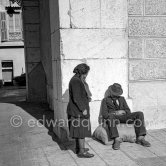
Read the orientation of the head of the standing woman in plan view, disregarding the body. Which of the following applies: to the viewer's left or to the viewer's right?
to the viewer's right

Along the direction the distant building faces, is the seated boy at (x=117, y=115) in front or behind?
in front

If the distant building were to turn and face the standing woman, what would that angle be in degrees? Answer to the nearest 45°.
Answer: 0° — it already faces them

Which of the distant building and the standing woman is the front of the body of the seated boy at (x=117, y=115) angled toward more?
the standing woman

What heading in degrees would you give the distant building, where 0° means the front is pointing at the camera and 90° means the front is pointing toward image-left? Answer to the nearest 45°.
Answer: approximately 0°

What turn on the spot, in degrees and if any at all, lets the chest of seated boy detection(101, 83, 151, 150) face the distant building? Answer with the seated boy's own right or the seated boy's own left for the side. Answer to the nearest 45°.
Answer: approximately 180°

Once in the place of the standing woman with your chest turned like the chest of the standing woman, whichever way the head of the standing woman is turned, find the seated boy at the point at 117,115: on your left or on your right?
on your left

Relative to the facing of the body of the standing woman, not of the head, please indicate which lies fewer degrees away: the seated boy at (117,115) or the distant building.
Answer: the seated boy

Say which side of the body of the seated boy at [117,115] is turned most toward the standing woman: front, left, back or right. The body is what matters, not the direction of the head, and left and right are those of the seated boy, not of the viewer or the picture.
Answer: right

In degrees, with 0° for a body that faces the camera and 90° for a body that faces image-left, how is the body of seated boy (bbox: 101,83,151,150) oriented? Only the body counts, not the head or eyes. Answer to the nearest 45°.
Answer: approximately 315°
